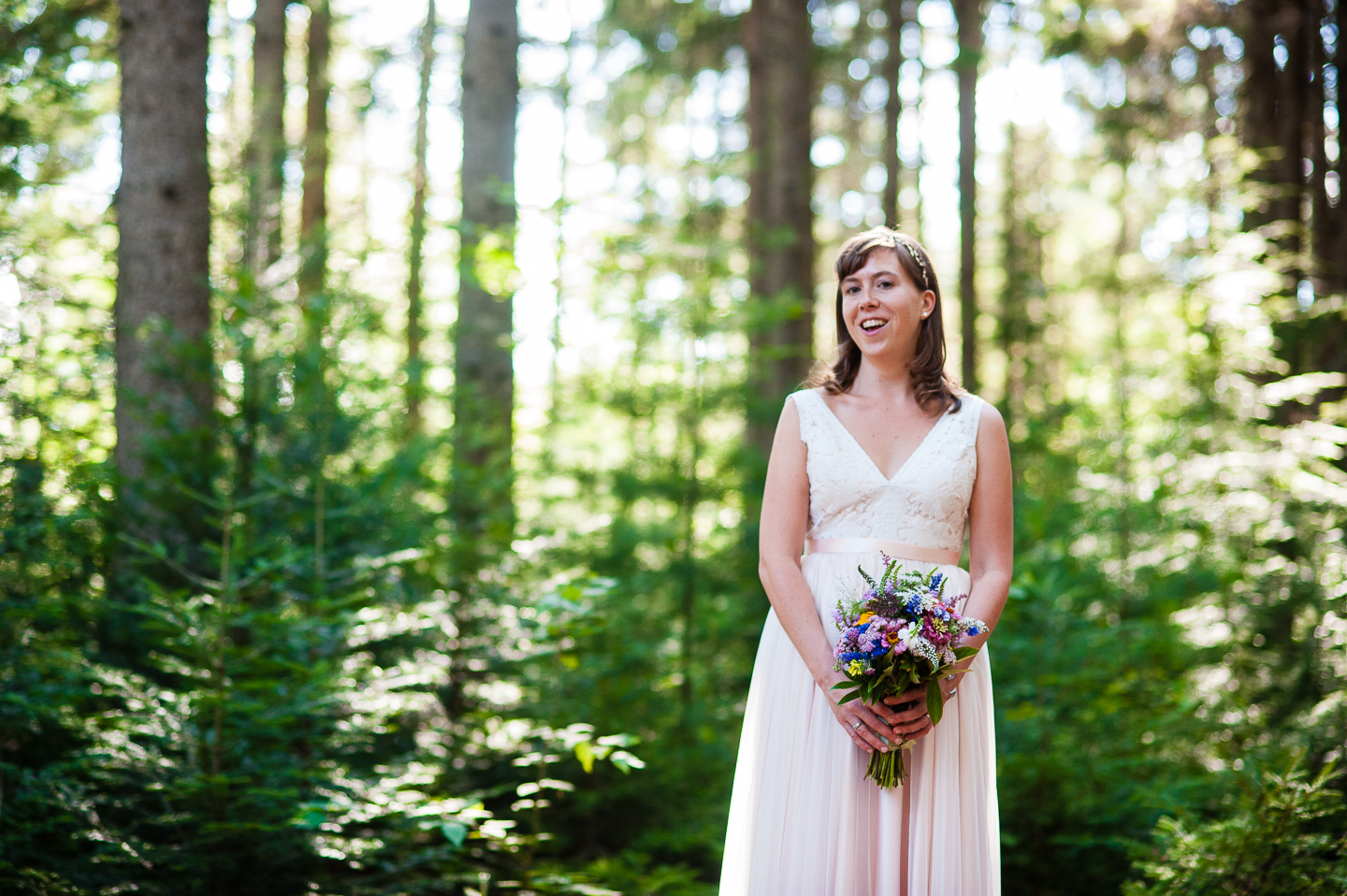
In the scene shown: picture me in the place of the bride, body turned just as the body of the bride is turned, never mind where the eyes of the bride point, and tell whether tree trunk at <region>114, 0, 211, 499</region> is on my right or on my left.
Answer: on my right

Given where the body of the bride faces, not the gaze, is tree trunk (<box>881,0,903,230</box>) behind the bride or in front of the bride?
behind

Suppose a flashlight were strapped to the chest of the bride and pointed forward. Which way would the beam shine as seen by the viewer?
toward the camera

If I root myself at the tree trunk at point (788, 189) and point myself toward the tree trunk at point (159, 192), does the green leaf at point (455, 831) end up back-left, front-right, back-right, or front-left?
front-left

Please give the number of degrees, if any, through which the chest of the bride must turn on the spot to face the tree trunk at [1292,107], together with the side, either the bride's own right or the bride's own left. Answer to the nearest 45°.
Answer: approximately 135° to the bride's own left

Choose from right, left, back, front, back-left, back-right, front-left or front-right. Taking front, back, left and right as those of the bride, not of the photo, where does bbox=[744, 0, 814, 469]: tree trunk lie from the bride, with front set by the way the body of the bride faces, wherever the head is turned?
back

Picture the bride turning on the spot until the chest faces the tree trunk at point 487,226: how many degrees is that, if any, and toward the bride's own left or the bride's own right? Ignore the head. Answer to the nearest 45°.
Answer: approximately 135° to the bride's own right
